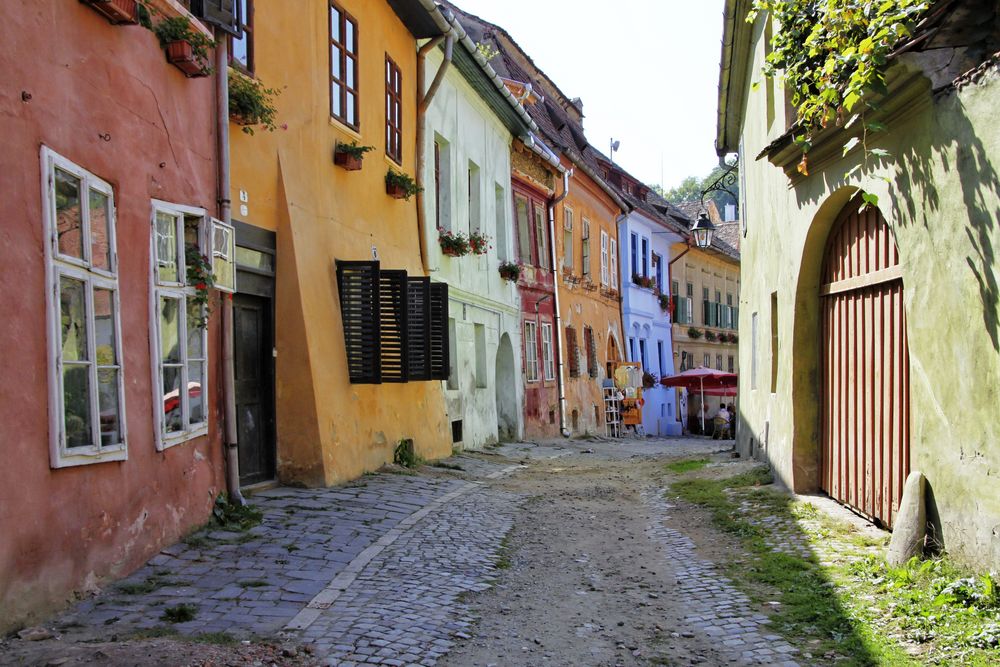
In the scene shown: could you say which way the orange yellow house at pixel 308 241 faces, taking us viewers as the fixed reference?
facing the viewer and to the right of the viewer

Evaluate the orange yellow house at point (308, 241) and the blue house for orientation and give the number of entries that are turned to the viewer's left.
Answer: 0

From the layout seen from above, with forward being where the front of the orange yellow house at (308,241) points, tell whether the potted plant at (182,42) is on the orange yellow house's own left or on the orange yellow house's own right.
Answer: on the orange yellow house's own right

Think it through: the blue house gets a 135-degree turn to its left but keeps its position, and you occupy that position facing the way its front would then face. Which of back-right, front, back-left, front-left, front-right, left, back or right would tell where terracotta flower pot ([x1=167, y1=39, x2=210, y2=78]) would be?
back

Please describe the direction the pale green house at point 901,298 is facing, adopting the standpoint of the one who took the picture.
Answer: facing the viewer and to the left of the viewer

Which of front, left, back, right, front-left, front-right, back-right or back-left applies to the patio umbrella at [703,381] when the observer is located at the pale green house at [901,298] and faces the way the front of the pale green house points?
back-right

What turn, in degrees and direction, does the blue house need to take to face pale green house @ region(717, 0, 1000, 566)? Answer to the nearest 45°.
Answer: approximately 45° to its right

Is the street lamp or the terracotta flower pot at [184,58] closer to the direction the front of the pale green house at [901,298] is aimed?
the terracotta flower pot

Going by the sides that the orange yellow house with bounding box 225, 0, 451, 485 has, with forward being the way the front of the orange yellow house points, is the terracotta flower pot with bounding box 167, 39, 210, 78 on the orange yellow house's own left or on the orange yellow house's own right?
on the orange yellow house's own right

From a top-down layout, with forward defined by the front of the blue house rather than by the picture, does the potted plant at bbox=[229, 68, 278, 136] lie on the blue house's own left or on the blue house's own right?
on the blue house's own right

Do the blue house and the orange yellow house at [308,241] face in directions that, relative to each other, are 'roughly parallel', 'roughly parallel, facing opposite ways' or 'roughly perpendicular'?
roughly parallel
